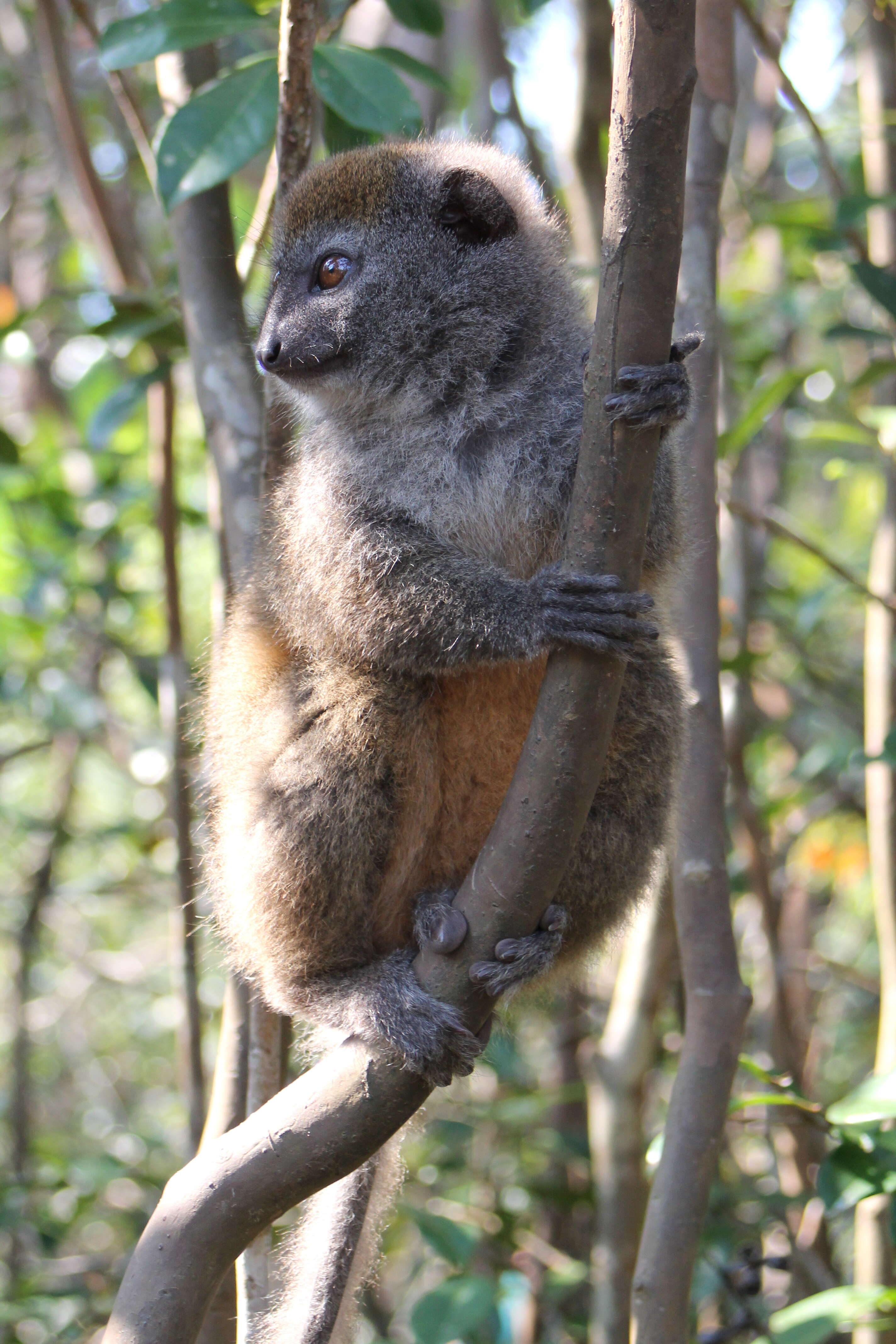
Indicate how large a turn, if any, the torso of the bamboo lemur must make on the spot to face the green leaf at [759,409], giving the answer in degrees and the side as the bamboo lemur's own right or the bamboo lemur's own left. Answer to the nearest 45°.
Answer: approximately 90° to the bamboo lemur's own left

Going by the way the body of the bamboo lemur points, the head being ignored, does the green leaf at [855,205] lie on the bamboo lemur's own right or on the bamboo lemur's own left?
on the bamboo lemur's own left

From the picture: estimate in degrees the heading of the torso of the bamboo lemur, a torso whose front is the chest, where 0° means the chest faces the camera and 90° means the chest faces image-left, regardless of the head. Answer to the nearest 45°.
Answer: approximately 315°

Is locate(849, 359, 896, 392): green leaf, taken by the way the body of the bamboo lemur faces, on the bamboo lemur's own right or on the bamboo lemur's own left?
on the bamboo lemur's own left

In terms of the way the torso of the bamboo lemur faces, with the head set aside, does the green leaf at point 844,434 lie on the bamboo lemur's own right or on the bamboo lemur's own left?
on the bamboo lemur's own left

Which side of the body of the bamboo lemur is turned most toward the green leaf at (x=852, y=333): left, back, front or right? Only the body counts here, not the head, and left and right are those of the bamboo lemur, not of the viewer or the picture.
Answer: left

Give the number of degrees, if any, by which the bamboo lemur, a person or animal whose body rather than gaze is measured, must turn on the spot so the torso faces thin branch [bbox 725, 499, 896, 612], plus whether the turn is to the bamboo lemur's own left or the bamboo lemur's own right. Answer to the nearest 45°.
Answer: approximately 90° to the bamboo lemur's own left

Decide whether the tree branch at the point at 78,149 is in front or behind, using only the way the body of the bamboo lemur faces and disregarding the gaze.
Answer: behind
